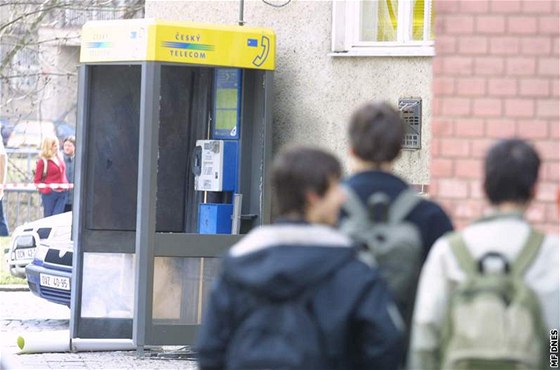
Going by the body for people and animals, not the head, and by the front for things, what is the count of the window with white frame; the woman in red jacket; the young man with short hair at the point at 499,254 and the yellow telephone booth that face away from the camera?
1

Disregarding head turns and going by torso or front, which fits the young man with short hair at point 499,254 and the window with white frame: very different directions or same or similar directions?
very different directions

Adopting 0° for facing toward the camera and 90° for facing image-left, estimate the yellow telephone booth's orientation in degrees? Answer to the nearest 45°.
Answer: approximately 45°

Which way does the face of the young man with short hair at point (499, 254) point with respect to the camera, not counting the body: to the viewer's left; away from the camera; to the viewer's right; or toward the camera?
away from the camera

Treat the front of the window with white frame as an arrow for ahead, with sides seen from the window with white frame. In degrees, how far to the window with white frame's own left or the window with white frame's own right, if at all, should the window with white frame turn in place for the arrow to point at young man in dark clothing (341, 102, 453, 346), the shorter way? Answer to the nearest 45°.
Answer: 0° — it already faces them

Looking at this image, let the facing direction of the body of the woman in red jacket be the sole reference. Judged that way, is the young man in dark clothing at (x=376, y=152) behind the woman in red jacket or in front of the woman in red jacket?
in front

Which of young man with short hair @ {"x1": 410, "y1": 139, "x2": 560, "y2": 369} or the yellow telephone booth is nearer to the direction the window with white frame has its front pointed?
the young man with short hair

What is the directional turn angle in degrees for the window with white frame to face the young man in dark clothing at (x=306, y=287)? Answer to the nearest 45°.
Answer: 0° — it already faces them

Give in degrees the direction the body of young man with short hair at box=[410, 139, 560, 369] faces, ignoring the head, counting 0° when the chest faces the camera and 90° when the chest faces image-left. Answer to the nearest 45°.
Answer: approximately 180°

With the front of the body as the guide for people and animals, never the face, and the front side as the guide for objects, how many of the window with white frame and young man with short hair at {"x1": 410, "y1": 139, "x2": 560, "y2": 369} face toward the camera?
1

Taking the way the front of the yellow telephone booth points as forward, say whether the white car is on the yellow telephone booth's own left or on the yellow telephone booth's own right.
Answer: on the yellow telephone booth's own right

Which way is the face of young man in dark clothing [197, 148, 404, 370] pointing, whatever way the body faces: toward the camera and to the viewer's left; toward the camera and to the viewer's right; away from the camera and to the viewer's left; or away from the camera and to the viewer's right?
away from the camera and to the viewer's right

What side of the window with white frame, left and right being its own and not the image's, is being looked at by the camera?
front

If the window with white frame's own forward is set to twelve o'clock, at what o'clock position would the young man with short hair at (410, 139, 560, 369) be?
The young man with short hair is roughly at 12 o'clock from the window with white frame.

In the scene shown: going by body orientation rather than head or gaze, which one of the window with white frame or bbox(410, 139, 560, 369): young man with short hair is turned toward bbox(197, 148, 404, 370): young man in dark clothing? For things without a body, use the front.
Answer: the window with white frame

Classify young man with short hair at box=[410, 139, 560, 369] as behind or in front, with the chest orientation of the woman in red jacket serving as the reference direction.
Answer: in front
